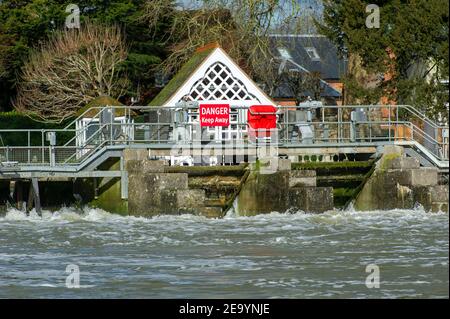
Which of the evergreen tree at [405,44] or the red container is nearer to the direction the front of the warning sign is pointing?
the red container

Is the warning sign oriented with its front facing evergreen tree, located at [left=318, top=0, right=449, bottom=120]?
no

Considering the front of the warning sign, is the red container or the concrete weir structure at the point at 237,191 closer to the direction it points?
the concrete weir structure

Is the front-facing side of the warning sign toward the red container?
no

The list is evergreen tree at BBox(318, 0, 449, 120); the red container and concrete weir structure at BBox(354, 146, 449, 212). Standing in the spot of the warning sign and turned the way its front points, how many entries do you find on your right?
0

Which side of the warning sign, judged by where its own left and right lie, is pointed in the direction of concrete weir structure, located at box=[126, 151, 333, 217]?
front

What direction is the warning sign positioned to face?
toward the camera

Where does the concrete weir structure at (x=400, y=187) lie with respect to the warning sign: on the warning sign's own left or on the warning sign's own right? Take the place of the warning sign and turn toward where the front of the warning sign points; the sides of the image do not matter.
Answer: on the warning sign's own left
